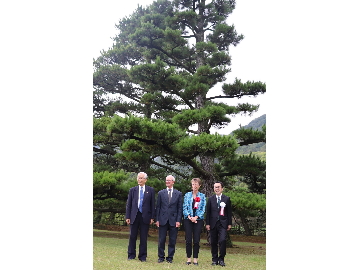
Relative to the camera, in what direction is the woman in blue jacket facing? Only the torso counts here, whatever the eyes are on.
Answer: toward the camera

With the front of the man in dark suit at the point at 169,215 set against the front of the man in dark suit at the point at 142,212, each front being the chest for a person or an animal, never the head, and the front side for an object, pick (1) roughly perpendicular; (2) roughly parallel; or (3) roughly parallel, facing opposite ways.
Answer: roughly parallel

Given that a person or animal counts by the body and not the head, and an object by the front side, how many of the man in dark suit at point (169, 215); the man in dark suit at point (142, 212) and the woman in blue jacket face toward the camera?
3

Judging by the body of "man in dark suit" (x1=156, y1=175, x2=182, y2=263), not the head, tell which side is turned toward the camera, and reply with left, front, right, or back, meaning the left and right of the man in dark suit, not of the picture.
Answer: front

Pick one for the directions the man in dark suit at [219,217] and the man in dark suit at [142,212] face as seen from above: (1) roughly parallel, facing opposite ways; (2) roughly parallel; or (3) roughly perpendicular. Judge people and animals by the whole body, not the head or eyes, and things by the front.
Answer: roughly parallel

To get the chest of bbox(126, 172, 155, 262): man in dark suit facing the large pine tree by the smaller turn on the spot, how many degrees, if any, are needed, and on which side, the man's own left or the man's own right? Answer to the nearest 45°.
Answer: approximately 180°

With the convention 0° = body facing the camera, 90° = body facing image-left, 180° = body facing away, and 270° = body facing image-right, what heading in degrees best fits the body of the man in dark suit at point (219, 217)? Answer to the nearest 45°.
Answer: approximately 0°

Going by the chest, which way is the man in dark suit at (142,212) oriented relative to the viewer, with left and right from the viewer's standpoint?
facing the viewer
